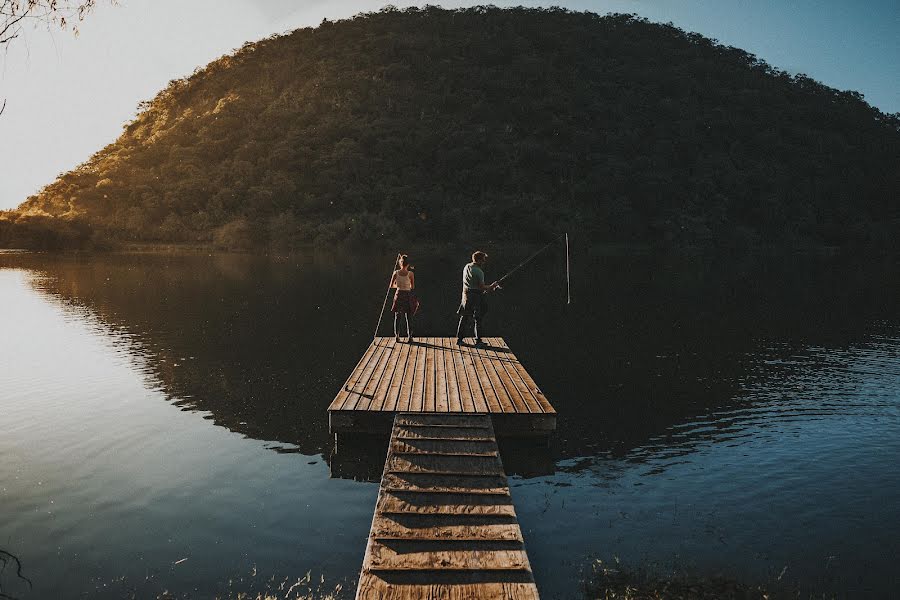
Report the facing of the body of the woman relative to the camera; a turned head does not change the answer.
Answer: away from the camera

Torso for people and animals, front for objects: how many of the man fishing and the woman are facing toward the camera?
0

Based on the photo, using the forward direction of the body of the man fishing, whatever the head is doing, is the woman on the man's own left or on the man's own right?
on the man's own left

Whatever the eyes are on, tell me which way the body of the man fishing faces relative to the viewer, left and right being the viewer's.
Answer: facing away from the viewer and to the right of the viewer
